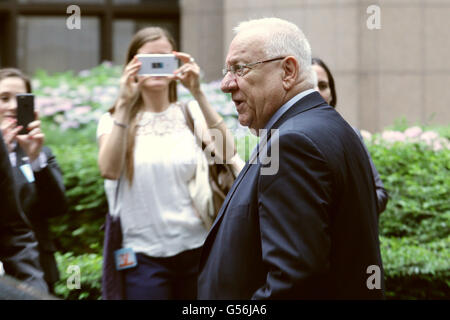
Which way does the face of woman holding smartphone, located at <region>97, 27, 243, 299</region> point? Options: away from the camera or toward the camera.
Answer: toward the camera

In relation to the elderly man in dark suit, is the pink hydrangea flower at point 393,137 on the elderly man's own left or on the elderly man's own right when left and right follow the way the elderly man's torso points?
on the elderly man's own right

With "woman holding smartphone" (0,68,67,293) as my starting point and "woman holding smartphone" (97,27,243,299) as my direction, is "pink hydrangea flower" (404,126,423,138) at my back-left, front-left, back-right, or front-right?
front-left

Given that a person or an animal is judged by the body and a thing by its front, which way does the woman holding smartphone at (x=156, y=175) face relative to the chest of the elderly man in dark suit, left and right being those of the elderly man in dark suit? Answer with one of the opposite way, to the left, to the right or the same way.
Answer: to the left

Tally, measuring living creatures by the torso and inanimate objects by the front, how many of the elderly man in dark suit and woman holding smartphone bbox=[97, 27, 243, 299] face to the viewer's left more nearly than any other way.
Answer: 1

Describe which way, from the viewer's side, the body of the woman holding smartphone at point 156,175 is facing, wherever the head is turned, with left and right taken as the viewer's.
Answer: facing the viewer

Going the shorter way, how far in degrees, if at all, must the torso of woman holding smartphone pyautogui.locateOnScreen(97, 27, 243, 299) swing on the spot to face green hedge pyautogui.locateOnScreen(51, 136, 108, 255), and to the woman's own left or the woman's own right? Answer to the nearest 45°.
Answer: approximately 180°

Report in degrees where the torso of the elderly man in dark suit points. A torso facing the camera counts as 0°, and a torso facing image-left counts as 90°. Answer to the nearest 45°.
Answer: approximately 90°
